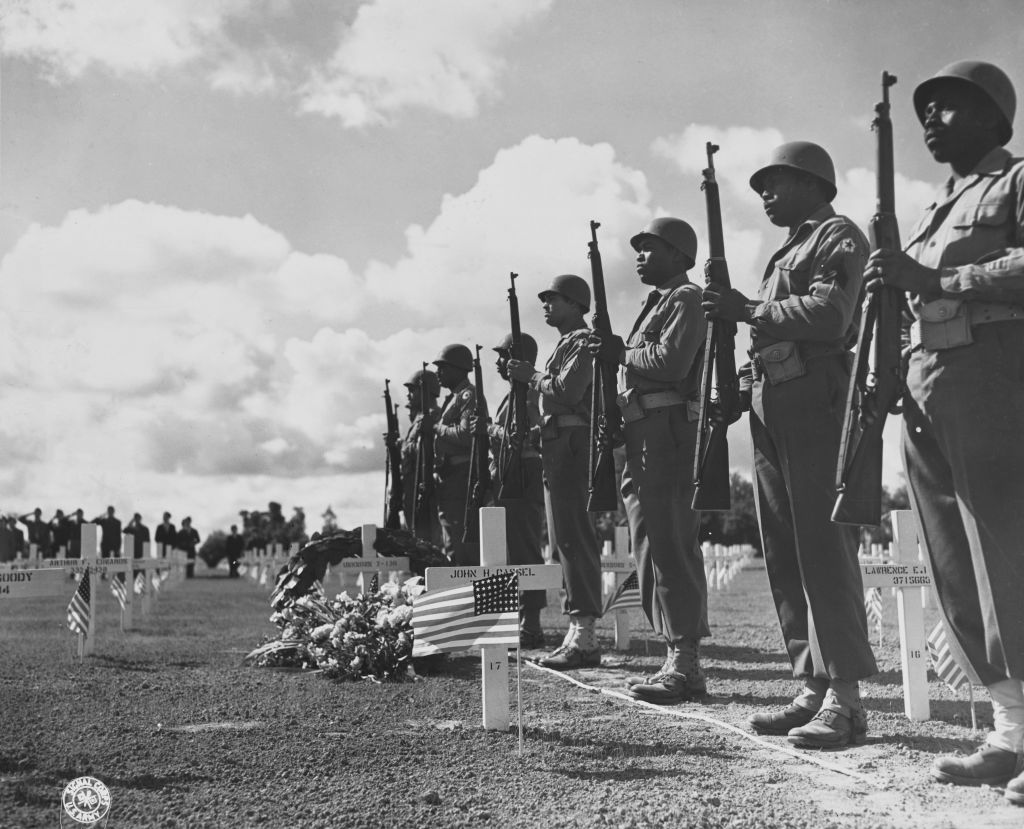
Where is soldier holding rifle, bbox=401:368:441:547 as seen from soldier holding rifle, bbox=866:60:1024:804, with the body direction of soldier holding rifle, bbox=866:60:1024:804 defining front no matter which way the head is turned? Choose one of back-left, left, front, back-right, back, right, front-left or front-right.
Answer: right

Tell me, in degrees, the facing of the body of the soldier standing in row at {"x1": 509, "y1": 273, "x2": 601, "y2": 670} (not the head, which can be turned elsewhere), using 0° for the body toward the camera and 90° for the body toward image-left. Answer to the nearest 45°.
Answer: approximately 90°

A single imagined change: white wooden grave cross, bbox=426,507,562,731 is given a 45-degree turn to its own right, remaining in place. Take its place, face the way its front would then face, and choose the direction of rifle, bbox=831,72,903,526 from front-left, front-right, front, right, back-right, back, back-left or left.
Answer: left

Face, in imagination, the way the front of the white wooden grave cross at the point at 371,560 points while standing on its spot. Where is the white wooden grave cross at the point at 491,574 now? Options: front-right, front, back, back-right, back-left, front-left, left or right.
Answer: front

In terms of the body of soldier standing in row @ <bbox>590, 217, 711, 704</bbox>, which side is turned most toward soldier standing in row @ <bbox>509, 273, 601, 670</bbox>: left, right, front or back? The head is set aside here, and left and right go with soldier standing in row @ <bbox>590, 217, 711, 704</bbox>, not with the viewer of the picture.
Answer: right

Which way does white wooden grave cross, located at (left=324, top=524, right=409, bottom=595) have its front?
toward the camera

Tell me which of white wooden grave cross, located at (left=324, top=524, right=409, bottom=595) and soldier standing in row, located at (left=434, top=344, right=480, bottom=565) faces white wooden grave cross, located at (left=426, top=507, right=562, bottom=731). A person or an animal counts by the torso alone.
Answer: white wooden grave cross, located at (left=324, top=524, right=409, bottom=595)

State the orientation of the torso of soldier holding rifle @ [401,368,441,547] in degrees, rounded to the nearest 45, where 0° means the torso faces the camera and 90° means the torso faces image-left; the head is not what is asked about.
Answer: approximately 90°

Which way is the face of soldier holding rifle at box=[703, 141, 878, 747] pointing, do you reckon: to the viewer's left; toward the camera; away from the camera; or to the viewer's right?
to the viewer's left

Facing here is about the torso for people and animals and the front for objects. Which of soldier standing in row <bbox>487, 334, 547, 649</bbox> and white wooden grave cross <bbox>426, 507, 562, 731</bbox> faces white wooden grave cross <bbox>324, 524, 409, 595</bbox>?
the soldier standing in row

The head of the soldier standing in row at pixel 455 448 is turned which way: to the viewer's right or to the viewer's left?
to the viewer's left

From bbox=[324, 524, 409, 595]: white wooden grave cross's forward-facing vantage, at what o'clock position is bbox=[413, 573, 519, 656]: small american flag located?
The small american flag is roughly at 12 o'clock from the white wooden grave cross.
